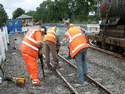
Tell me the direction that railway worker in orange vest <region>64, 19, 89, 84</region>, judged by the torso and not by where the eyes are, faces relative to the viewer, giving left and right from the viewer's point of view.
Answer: facing away from the viewer and to the left of the viewer

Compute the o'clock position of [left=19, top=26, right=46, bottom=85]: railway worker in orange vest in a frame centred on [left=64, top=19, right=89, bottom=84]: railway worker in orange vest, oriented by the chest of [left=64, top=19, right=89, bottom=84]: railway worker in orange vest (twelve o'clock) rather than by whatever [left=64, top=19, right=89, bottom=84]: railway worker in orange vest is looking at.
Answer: [left=19, top=26, right=46, bottom=85]: railway worker in orange vest is roughly at 10 o'clock from [left=64, top=19, right=89, bottom=84]: railway worker in orange vest.

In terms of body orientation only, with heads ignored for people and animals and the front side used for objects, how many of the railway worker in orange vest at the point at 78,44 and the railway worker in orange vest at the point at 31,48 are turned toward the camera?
0

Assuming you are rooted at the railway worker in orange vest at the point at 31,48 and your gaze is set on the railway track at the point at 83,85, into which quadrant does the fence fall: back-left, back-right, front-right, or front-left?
back-left

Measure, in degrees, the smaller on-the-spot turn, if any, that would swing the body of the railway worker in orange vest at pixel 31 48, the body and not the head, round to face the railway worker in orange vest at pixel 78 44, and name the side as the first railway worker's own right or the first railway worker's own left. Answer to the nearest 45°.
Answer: approximately 45° to the first railway worker's own right

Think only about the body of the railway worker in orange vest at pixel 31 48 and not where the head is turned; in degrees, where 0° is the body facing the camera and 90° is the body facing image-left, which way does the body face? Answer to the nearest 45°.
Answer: approximately 225°
